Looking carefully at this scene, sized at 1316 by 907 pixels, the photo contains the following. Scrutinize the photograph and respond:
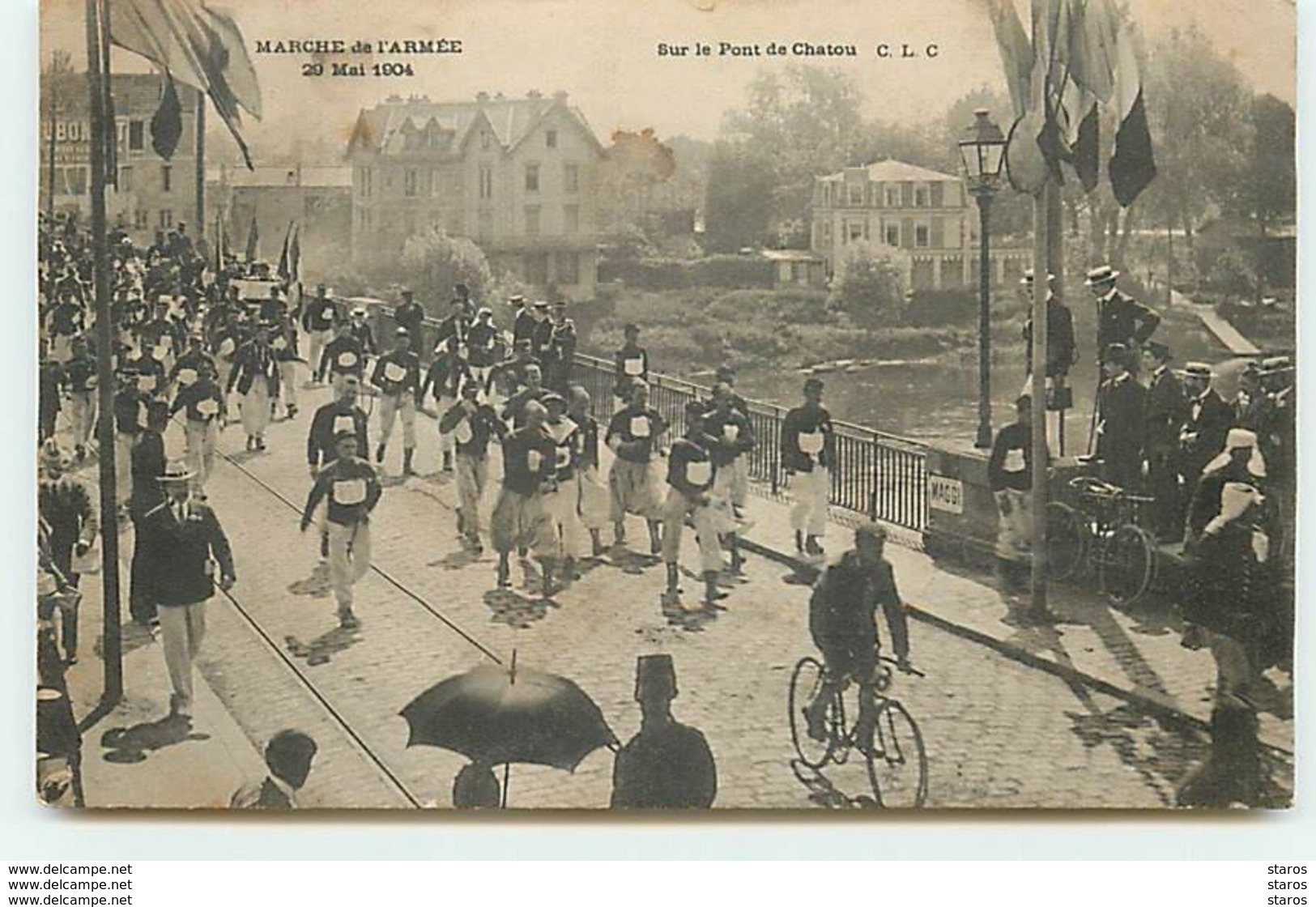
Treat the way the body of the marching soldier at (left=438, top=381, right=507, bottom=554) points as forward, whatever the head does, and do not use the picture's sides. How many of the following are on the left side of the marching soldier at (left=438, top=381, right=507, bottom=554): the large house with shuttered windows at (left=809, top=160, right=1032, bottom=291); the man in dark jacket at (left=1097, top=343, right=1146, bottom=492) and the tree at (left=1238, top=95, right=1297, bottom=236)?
3

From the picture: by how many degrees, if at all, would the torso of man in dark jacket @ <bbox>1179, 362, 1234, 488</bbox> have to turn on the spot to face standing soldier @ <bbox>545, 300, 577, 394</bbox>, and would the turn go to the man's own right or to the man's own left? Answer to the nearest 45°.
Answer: approximately 45° to the man's own right

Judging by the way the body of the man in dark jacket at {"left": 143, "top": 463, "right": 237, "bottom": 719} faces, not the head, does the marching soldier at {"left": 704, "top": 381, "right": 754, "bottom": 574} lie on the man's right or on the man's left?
on the man's left
